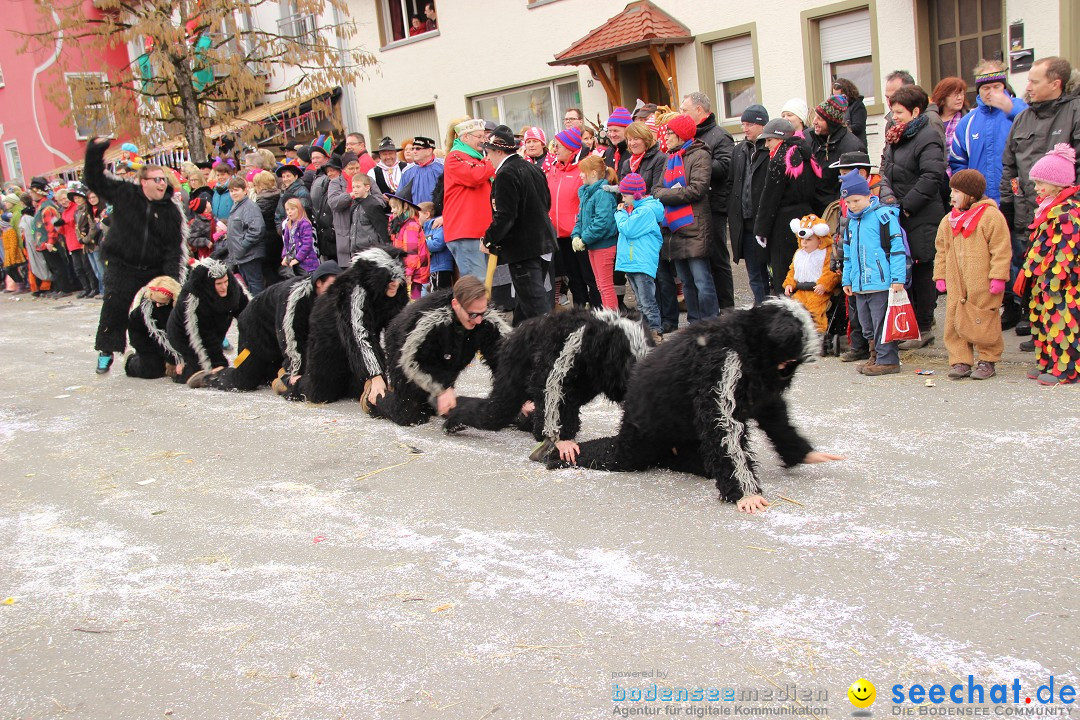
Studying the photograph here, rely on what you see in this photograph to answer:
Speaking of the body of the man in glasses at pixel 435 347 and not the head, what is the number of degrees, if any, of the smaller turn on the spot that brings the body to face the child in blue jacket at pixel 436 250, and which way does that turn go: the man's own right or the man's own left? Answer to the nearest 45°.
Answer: approximately 135° to the man's own left

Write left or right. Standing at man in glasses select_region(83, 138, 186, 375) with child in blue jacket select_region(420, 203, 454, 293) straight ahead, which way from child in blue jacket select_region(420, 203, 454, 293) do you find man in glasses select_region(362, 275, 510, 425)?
right

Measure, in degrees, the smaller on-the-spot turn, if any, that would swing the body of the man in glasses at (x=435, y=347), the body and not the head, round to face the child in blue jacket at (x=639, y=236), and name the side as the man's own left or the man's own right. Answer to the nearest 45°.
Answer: approximately 90° to the man's own left

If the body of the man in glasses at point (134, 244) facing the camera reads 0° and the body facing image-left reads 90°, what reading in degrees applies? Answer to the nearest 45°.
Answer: approximately 315°

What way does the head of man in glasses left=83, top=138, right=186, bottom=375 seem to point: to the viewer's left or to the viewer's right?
to the viewer's right
